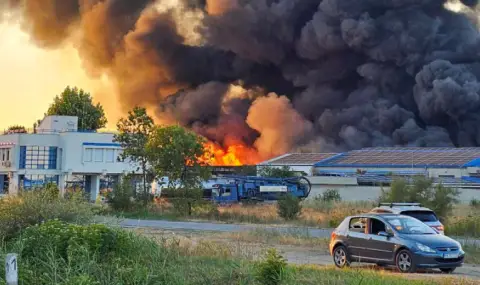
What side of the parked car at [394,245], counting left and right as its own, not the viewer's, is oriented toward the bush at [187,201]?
back

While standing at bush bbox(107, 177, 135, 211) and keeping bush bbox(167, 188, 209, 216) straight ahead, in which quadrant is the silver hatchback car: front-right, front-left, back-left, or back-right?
front-right

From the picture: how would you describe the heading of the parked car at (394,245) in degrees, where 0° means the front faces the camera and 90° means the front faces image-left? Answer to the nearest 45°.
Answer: approximately 315°

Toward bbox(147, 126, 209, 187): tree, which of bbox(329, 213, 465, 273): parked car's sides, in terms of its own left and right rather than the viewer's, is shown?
back
